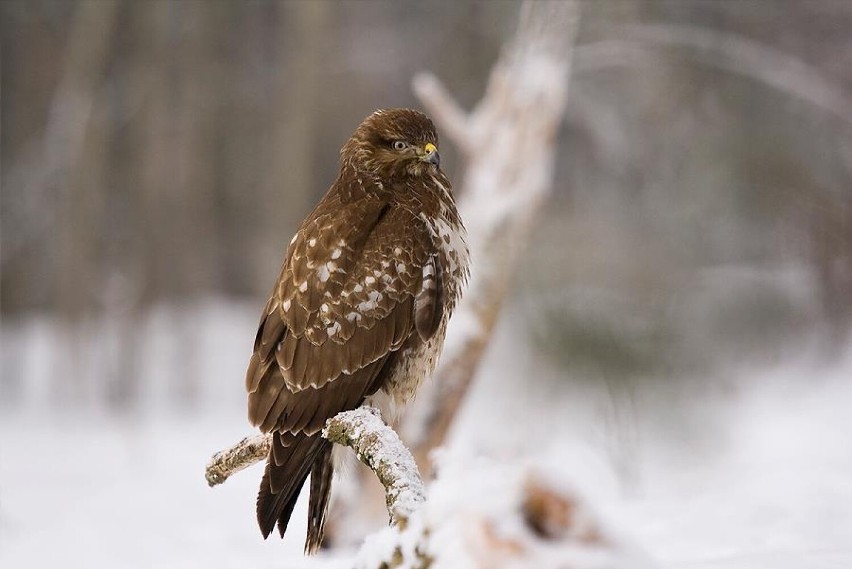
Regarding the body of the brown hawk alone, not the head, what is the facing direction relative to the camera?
to the viewer's right
